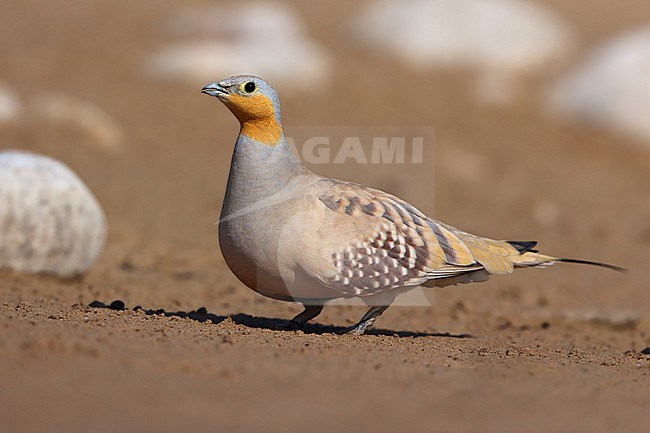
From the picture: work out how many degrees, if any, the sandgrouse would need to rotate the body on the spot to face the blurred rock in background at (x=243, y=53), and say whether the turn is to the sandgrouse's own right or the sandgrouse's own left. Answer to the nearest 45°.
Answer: approximately 90° to the sandgrouse's own right

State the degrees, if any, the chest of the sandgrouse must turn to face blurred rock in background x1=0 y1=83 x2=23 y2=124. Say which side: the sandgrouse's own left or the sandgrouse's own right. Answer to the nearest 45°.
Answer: approximately 45° to the sandgrouse's own right

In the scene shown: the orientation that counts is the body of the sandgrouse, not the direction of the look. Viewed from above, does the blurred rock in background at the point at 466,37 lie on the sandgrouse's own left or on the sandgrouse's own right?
on the sandgrouse's own right

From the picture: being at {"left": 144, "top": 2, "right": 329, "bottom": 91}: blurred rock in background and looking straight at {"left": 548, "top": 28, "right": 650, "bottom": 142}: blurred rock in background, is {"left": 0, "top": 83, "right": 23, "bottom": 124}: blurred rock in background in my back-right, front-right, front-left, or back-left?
back-right

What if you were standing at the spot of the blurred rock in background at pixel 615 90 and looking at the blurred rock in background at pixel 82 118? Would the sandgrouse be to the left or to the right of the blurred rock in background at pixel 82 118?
left

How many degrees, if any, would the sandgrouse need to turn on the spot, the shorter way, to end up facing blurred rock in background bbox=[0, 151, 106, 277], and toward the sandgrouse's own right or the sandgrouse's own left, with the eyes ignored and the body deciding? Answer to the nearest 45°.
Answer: approximately 45° to the sandgrouse's own right

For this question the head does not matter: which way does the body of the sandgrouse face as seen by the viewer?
to the viewer's left
